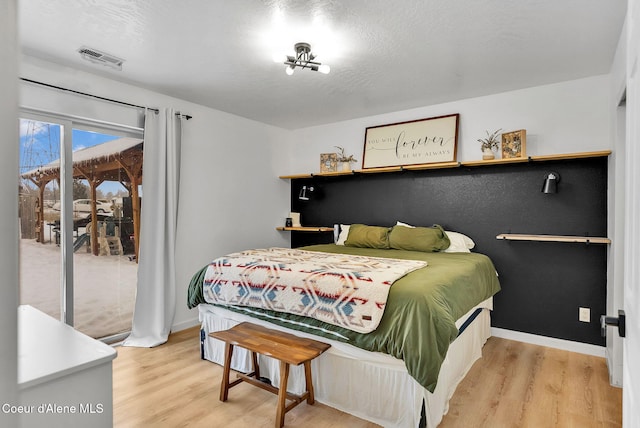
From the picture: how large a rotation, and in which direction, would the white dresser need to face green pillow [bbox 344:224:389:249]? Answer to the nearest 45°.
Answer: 0° — it already faces it

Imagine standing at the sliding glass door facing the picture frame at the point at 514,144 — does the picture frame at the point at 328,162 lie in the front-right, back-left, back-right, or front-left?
front-left

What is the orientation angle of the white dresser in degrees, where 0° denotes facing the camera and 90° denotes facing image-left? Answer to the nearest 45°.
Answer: approximately 225°

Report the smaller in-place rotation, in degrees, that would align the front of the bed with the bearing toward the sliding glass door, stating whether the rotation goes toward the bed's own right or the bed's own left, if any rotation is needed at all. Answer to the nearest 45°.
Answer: approximately 45° to the bed's own right

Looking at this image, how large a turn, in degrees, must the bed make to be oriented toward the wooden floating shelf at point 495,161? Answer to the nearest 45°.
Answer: approximately 180°

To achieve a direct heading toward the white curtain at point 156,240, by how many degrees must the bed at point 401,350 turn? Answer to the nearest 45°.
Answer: approximately 90° to its right

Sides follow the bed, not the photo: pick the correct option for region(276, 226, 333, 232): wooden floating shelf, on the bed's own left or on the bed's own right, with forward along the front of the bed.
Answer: on the bed's own right

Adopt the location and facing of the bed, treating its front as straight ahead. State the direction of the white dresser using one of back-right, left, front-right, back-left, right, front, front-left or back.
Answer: front

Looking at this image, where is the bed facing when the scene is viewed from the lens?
facing the viewer and to the left of the viewer

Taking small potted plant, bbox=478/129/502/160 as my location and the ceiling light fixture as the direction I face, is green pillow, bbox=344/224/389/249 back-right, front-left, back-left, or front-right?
front-right

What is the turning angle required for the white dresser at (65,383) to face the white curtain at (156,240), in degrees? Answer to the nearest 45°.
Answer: approximately 45° to its left

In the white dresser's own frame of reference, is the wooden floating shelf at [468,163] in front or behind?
in front

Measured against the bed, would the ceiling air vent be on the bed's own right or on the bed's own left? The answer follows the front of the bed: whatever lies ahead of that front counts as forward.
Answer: on the bed's own right

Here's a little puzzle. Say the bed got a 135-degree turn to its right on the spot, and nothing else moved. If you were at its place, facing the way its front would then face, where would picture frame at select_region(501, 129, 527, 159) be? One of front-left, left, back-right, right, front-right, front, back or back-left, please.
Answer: front-right
